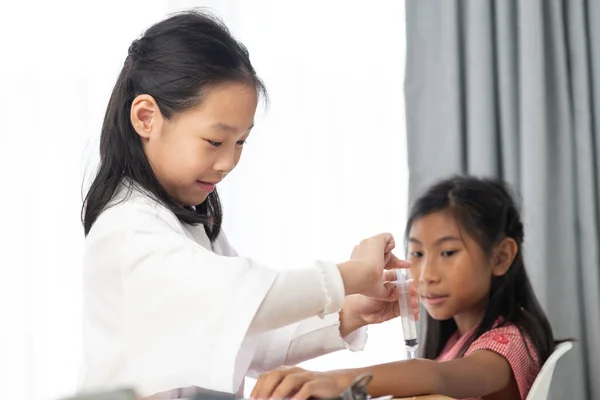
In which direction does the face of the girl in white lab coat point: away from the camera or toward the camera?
toward the camera

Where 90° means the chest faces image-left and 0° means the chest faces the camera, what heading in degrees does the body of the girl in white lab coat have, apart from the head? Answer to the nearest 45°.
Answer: approximately 270°
